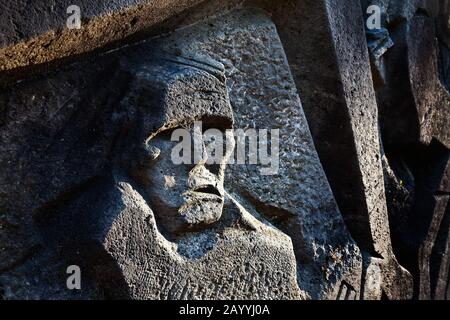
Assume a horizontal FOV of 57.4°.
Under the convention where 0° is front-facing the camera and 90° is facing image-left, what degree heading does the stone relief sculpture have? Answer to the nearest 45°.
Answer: approximately 315°
